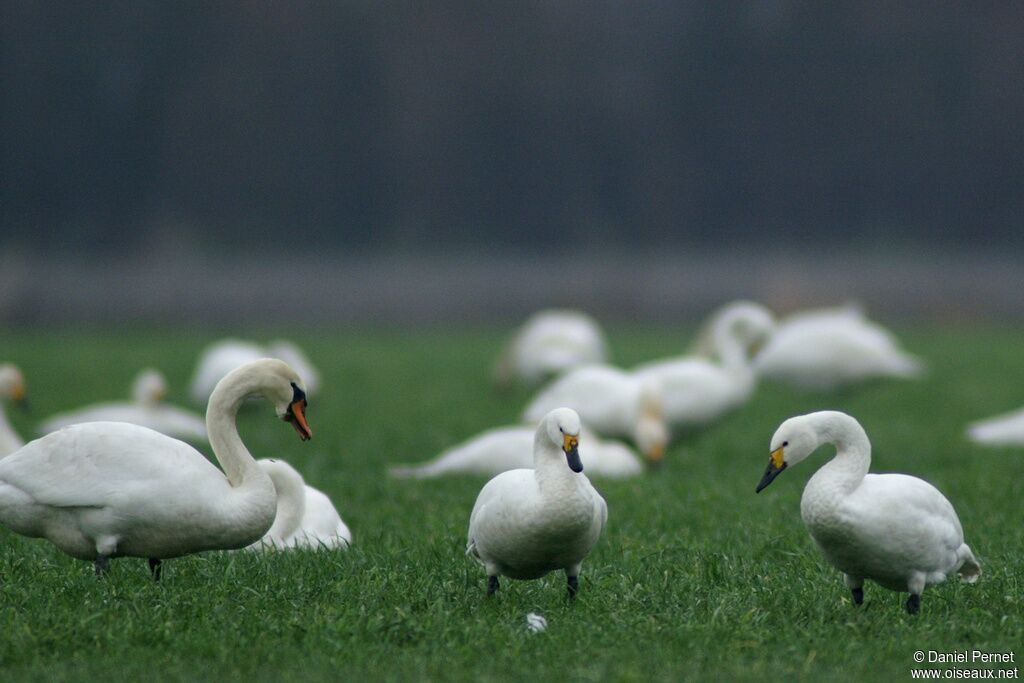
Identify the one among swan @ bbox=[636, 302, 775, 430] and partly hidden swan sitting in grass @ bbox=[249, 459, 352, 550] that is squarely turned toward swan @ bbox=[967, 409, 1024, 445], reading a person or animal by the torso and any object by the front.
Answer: swan @ bbox=[636, 302, 775, 430]

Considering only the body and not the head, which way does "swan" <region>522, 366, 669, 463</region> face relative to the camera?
to the viewer's right

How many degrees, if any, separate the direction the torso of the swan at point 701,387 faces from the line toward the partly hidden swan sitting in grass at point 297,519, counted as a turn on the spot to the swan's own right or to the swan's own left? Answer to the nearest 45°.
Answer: approximately 90° to the swan's own right

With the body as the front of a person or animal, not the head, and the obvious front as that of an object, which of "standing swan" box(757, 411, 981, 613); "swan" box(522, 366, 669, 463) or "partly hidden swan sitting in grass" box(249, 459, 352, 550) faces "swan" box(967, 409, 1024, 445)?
"swan" box(522, 366, 669, 463)

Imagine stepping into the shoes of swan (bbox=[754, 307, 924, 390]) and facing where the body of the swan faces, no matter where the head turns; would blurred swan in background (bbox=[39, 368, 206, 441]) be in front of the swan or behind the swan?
in front

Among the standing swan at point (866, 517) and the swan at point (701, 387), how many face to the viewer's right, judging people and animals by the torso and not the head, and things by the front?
1

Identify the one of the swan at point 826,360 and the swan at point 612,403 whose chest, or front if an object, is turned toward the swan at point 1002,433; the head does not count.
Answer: the swan at point 612,403

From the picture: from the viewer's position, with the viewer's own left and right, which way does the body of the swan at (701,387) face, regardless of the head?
facing to the right of the viewer

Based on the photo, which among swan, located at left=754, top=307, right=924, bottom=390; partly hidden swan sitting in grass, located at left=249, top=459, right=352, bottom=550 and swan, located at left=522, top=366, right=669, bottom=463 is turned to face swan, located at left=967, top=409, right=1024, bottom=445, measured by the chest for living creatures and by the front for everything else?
swan, located at left=522, top=366, right=669, bottom=463

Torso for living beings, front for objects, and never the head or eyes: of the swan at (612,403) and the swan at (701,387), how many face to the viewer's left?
0

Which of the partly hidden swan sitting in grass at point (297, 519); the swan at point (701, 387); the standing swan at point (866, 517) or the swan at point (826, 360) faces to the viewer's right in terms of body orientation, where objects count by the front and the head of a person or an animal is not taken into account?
the swan at point (701, 387)

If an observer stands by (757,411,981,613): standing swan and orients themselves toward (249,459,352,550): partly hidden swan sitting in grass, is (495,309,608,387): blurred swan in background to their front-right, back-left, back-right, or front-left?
front-right

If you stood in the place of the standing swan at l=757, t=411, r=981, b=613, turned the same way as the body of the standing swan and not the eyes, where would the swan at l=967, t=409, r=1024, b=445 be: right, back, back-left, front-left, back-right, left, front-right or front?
back-right
